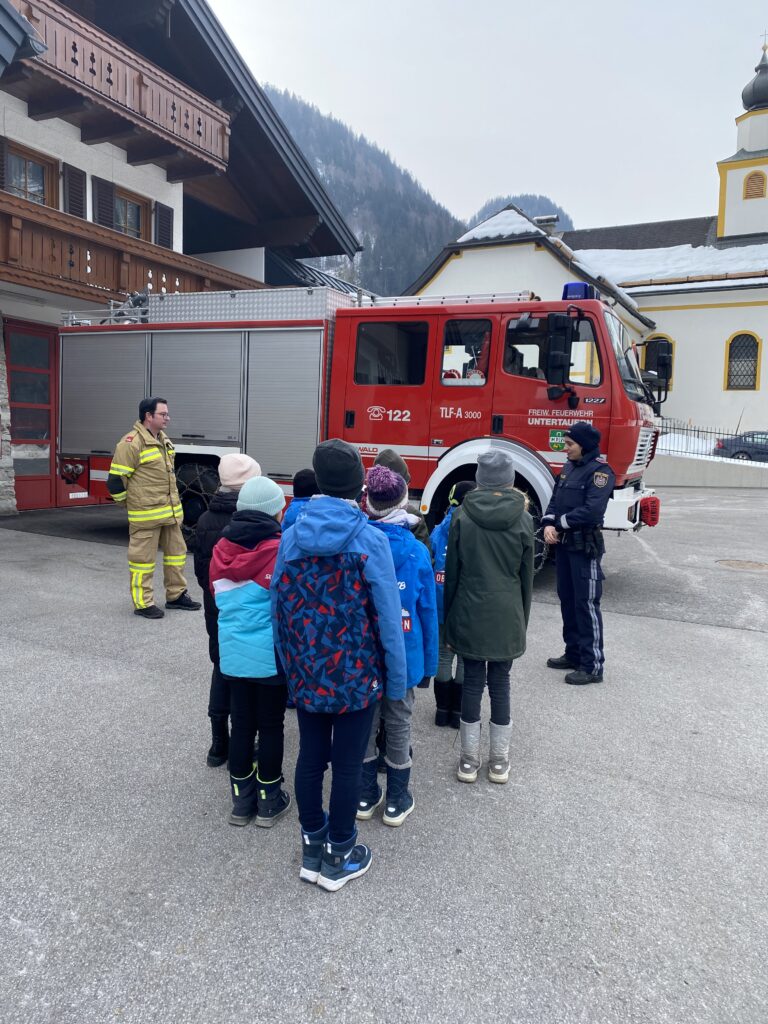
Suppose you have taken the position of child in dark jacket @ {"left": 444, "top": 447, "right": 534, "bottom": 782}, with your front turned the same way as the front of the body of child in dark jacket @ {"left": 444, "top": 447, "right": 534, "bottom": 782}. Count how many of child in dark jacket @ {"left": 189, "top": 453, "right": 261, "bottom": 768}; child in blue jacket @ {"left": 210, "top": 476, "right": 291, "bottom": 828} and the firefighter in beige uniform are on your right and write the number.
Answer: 0

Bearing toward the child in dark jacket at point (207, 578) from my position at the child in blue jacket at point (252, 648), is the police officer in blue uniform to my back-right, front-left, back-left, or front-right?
front-right

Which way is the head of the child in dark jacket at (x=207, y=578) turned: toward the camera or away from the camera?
away from the camera

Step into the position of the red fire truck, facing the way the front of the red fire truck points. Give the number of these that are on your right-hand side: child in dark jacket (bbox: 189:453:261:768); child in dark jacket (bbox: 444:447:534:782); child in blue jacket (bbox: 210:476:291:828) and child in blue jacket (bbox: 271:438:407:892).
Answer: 4

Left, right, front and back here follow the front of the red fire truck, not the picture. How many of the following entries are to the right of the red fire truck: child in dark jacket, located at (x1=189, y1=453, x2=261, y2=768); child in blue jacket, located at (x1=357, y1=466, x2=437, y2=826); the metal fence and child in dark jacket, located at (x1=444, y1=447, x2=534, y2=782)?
3

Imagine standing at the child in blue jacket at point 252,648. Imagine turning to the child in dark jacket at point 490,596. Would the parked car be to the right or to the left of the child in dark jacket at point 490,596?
left

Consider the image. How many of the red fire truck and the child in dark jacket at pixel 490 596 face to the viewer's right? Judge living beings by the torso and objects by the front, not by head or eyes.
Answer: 1

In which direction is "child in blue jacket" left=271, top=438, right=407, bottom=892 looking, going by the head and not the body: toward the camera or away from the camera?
away from the camera

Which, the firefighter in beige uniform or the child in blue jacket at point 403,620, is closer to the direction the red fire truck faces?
the child in blue jacket

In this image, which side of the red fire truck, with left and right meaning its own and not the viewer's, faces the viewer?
right

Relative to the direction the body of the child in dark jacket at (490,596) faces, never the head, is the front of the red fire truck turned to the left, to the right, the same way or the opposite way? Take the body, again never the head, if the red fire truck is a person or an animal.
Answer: to the right

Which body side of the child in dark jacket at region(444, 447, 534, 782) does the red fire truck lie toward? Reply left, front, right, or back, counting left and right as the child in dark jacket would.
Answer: front

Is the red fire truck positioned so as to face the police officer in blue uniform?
no

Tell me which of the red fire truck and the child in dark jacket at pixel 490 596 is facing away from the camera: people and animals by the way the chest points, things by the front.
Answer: the child in dark jacket

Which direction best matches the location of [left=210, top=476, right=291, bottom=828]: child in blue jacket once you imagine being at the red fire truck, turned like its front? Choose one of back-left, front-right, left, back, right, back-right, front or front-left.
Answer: right

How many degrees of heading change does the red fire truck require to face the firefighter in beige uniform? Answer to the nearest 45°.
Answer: approximately 135° to its right

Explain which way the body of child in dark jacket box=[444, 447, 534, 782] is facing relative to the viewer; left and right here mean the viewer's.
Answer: facing away from the viewer

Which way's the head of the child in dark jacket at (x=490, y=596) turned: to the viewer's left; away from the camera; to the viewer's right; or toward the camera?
away from the camera

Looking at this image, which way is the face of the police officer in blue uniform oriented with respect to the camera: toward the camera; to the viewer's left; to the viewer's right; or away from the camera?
to the viewer's left

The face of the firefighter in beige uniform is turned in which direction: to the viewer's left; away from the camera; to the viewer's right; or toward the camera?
to the viewer's right

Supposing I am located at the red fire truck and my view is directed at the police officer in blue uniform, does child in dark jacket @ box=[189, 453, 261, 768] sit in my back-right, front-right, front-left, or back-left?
front-right

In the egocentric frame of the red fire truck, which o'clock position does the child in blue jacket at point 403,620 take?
The child in blue jacket is roughly at 3 o'clock from the red fire truck.
